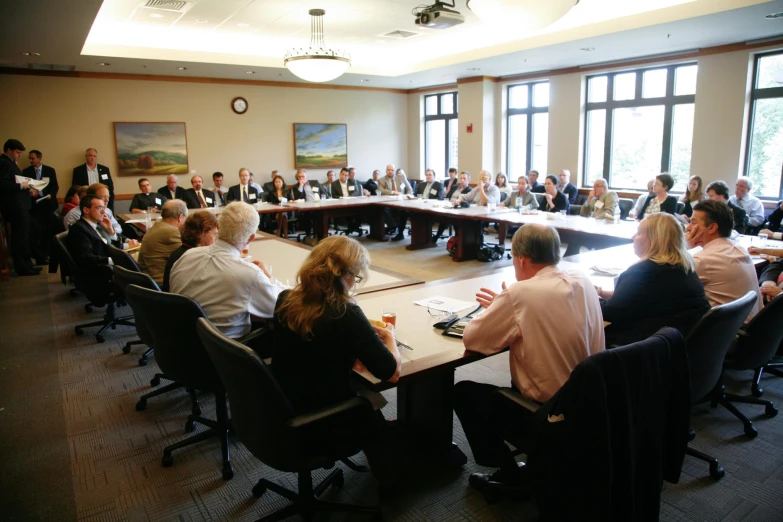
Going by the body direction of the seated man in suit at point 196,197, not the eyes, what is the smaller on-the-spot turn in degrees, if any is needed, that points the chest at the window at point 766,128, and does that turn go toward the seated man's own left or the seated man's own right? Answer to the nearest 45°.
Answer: approximately 45° to the seated man's own left

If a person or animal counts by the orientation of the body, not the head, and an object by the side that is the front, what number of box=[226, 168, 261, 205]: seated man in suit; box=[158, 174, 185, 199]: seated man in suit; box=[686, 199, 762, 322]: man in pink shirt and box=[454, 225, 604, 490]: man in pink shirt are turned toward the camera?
2

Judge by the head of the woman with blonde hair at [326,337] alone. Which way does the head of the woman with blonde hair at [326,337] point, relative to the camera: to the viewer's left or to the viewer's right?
to the viewer's right

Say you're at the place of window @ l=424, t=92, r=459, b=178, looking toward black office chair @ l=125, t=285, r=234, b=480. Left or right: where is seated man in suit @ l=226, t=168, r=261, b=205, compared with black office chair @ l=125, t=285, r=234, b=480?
right

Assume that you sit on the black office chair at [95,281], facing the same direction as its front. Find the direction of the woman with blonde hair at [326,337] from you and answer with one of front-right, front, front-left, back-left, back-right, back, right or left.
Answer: right

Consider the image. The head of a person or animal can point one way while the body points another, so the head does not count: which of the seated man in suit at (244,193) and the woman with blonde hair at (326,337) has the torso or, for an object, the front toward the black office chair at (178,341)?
the seated man in suit

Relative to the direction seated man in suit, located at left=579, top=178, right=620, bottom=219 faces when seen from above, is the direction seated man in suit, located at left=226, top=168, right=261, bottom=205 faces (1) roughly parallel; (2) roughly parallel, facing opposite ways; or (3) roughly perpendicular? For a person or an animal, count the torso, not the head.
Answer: roughly perpendicular

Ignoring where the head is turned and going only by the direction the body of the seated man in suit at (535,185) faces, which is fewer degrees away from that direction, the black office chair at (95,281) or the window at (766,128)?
the black office chair
